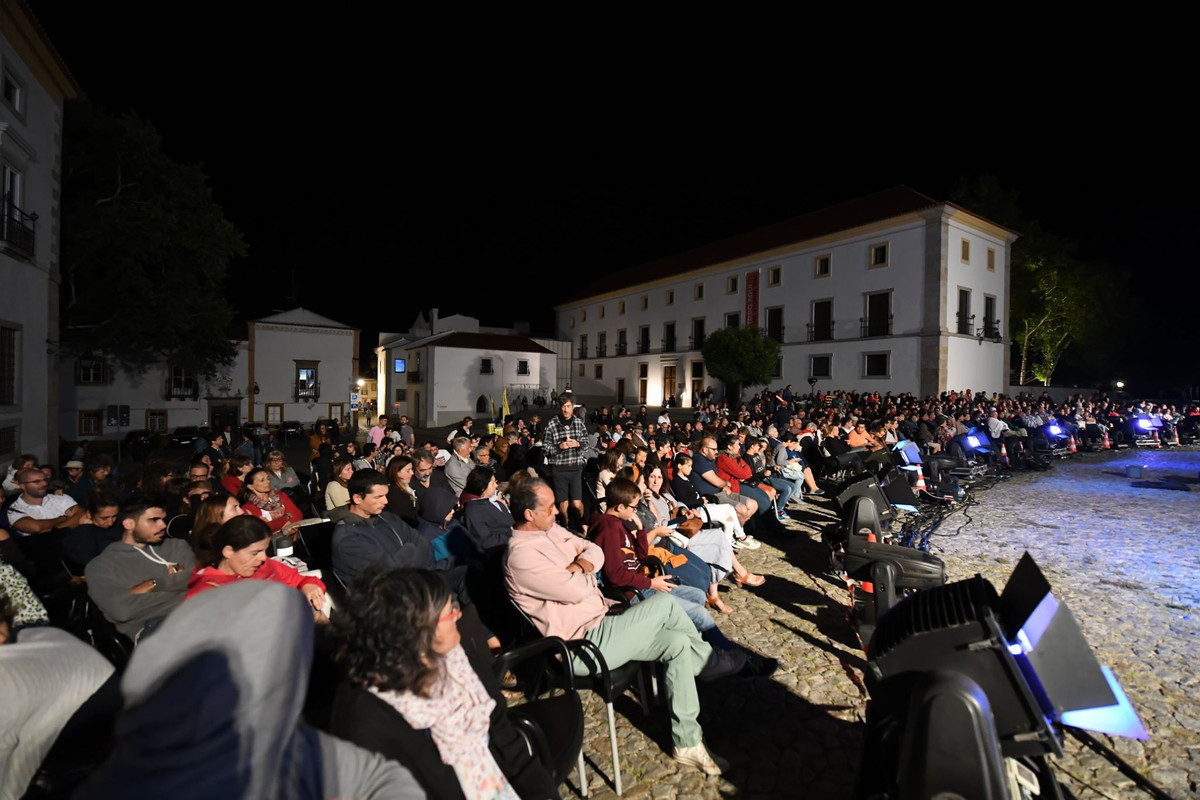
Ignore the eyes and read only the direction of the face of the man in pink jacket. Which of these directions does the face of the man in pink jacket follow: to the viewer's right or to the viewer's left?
to the viewer's right

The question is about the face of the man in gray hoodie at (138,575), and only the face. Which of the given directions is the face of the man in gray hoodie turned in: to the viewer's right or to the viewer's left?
to the viewer's right

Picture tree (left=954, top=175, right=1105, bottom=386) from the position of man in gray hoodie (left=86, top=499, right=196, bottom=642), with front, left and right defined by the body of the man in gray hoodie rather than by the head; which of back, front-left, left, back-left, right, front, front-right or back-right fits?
front-left

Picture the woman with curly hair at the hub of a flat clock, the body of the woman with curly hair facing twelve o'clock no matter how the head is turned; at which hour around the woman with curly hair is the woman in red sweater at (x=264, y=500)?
The woman in red sweater is roughly at 7 o'clock from the woman with curly hair.

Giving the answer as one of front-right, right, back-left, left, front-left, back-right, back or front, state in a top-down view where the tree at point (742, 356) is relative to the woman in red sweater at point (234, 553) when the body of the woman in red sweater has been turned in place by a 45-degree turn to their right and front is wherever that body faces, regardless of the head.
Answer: back-left

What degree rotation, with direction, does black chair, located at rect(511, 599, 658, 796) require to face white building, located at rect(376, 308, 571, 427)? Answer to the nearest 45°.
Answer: approximately 135° to its left

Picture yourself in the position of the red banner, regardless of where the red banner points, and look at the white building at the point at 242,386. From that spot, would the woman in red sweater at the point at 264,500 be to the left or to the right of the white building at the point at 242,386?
left

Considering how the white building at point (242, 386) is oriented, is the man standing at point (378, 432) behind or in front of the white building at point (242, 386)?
in front

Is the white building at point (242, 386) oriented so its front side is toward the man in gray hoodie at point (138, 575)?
yes

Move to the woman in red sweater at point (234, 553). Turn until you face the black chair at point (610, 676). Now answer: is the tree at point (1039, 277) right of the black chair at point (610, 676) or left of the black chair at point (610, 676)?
left

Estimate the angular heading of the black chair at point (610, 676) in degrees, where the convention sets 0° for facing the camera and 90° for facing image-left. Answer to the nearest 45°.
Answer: approximately 315°

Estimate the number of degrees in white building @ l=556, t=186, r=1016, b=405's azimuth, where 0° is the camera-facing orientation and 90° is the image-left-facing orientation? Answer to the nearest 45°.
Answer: approximately 45°

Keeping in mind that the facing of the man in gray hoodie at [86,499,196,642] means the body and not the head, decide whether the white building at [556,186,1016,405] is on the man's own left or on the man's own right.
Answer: on the man's own left

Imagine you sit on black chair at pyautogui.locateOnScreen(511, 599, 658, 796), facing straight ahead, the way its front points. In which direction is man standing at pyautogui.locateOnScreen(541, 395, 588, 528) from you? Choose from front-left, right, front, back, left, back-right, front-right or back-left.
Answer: back-left

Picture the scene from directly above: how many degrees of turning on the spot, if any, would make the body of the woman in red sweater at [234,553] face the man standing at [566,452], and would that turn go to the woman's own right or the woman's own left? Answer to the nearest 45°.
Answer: approximately 90° to the woman's own left

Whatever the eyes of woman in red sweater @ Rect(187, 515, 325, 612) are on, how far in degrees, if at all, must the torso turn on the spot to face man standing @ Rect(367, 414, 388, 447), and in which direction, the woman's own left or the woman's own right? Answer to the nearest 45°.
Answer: approximately 135° to the woman's own left
